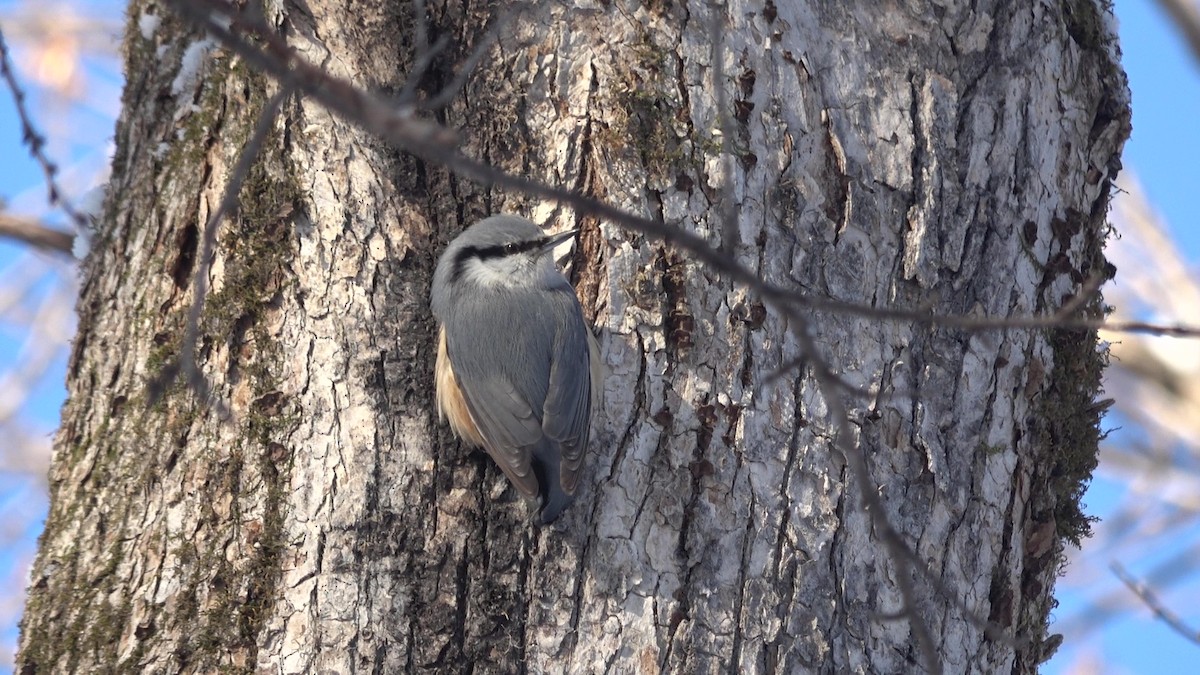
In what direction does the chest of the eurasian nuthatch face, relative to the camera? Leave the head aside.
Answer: away from the camera

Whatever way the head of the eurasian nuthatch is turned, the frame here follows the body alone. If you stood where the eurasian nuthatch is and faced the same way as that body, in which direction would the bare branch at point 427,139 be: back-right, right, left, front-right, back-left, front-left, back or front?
back

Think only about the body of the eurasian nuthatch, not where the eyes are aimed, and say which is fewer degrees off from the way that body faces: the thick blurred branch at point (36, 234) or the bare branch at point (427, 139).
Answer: the thick blurred branch

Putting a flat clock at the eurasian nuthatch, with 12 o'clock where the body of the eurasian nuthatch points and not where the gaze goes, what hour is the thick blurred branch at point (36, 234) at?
The thick blurred branch is roughly at 10 o'clock from the eurasian nuthatch.
